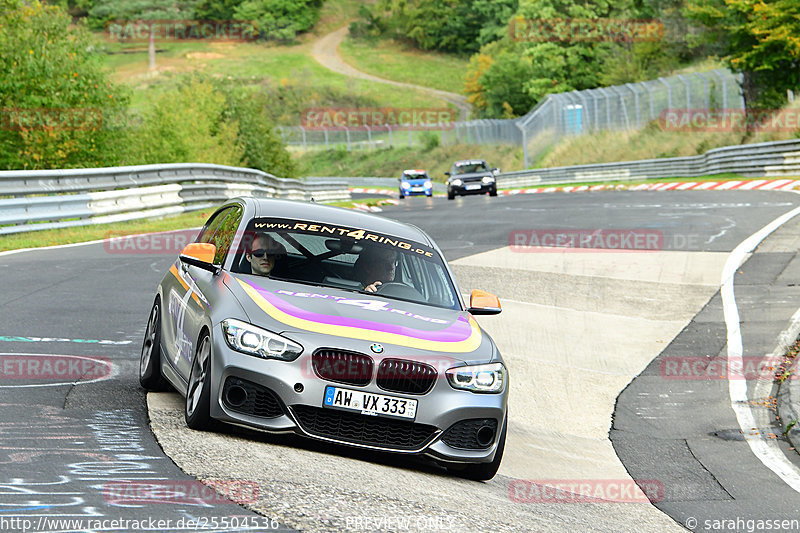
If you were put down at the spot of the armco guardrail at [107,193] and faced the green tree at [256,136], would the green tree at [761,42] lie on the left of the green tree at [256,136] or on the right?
right

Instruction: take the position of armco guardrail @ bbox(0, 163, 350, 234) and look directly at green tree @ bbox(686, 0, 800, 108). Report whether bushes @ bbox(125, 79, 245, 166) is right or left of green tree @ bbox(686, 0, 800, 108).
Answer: left

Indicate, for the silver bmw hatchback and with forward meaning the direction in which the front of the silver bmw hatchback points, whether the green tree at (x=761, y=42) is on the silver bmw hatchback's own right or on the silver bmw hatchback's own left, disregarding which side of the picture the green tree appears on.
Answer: on the silver bmw hatchback's own left

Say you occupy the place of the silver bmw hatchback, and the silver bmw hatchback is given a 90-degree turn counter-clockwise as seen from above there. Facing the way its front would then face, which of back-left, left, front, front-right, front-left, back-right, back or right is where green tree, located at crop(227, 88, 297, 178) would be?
front-left

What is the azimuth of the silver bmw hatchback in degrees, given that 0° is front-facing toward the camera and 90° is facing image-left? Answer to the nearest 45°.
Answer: approximately 315°

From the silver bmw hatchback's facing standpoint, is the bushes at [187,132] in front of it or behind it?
behind

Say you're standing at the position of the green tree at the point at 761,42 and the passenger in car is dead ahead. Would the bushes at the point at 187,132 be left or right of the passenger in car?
right
